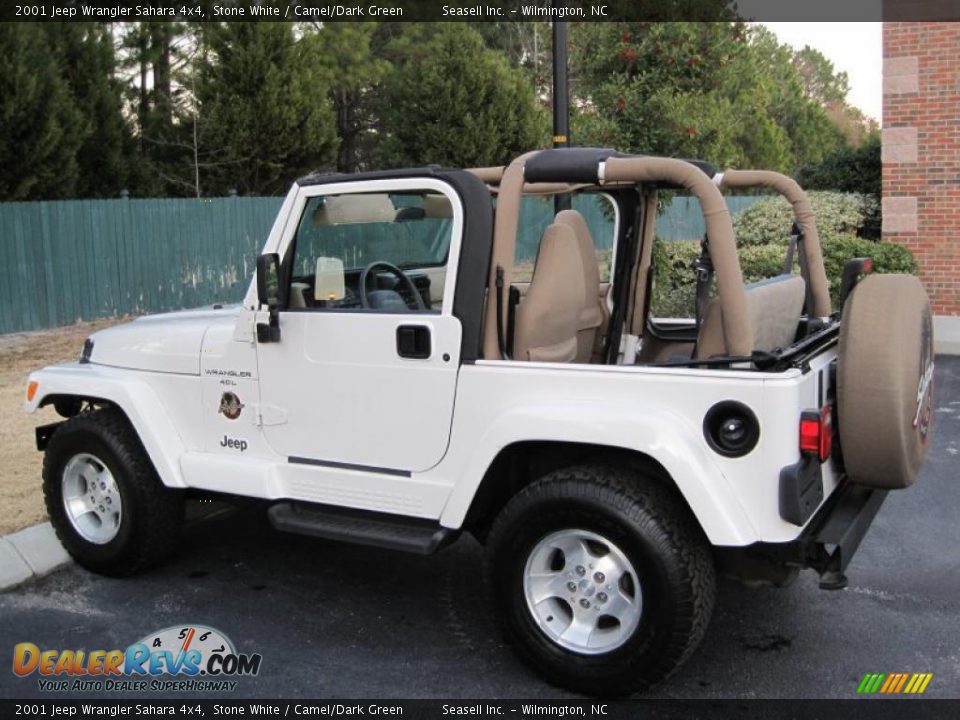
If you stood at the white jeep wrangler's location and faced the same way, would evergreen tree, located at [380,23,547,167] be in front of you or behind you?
in front

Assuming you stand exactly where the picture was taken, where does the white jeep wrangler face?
facing away from the viewer and to the left of the viewer

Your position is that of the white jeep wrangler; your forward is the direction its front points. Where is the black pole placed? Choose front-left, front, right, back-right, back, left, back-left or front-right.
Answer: front-right

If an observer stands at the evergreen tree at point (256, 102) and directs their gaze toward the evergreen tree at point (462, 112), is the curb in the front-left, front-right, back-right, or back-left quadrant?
back-right

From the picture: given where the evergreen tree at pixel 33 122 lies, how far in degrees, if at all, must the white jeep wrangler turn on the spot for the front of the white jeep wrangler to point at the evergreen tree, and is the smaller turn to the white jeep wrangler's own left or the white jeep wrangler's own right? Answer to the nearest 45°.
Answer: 0° — it already faces it
